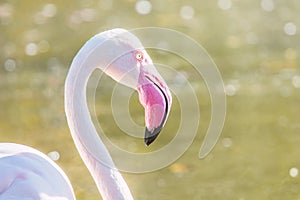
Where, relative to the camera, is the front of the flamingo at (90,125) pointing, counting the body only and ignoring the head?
to the viewer's right
